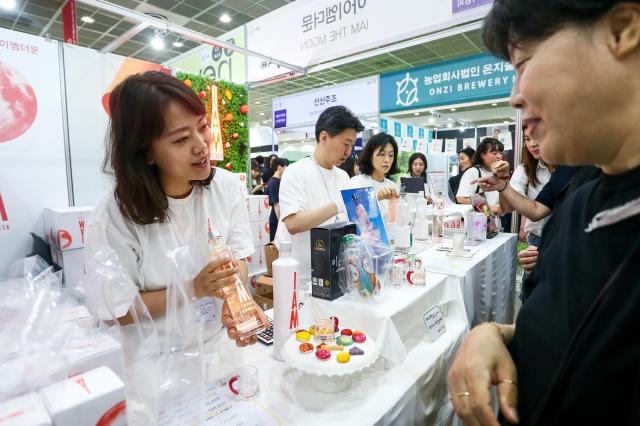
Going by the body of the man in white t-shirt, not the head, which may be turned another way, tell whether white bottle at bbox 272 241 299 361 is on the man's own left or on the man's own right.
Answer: on the man's own right

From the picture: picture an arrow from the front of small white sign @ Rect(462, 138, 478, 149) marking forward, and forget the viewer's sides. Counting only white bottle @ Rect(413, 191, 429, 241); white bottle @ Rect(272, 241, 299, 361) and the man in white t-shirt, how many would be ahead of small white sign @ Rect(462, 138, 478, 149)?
3

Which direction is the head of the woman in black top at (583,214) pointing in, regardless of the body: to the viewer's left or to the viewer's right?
to the viewer's left

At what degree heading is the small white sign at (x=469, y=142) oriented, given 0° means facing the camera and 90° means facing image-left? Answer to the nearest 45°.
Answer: approximately 0°

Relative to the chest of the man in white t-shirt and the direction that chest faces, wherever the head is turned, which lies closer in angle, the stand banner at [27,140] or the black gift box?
the black gift box

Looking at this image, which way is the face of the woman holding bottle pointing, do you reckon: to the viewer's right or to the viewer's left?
to the viewer's right

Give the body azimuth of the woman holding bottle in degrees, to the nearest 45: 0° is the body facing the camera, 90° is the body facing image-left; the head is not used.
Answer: approximately 315°

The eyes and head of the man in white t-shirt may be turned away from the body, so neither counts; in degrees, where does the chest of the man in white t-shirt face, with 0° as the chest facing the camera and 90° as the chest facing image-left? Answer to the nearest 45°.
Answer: approximately 315°

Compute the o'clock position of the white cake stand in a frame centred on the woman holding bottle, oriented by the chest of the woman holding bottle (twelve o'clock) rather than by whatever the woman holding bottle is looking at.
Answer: The white cake stand is roughly at 12 o'clock from the woman holding bottle.
